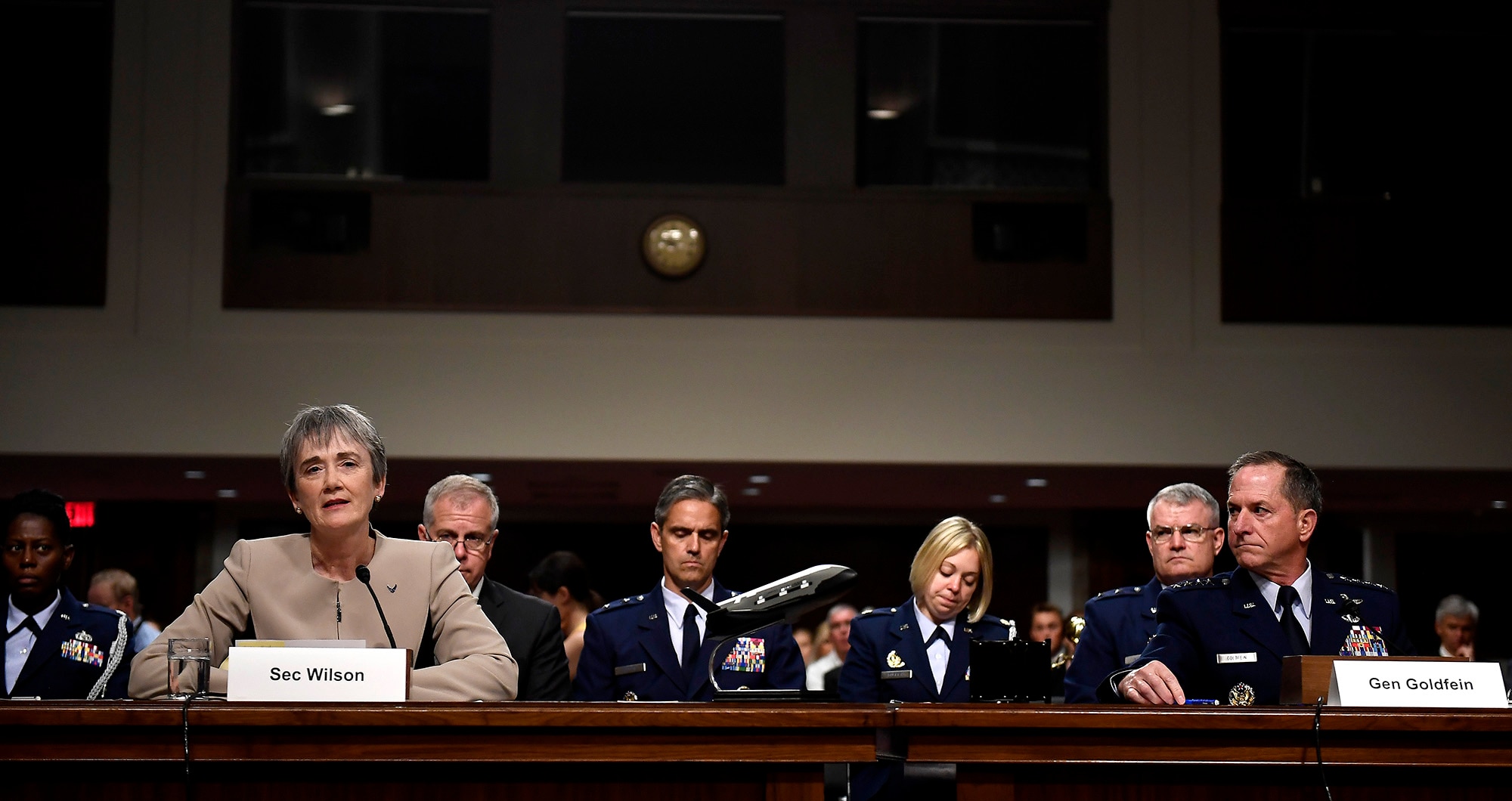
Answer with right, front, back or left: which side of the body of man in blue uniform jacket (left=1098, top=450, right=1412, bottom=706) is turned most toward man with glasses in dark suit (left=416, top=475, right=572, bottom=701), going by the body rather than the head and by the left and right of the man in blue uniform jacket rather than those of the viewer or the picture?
right

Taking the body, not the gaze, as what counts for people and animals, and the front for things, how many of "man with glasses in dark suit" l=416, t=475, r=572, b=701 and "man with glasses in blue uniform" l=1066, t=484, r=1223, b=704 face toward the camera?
2

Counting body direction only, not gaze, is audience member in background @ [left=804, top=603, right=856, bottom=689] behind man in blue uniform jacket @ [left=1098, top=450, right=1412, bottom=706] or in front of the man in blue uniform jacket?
behind

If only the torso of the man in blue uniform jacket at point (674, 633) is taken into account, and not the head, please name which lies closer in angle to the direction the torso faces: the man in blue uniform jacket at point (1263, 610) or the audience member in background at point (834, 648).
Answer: the man in blue uniform jacket
